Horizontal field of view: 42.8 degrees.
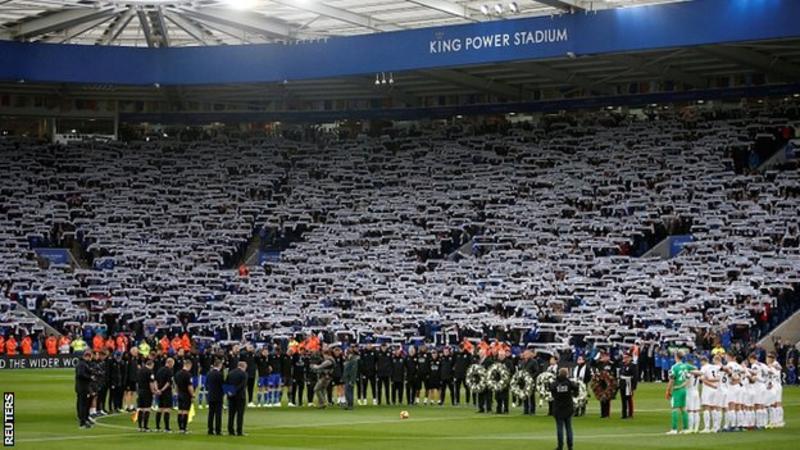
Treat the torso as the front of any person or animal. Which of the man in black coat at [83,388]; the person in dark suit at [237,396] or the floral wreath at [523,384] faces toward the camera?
the floral wreath

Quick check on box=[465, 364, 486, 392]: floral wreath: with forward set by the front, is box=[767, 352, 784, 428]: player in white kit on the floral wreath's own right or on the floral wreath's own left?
on the floral wreath's own left

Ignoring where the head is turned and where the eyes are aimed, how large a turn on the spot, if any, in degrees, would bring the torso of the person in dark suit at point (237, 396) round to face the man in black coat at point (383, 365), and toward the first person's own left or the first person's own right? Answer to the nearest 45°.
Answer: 0° — they already face them

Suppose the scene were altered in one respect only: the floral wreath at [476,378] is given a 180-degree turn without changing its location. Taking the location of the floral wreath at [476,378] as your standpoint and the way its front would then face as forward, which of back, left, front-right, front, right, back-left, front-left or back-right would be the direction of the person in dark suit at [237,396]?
back-left

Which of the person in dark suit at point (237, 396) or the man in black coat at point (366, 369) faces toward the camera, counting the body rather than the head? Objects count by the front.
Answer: the man in black coat

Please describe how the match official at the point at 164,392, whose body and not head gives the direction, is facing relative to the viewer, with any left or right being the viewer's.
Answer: facing away from the viewer and to the right of the viewer

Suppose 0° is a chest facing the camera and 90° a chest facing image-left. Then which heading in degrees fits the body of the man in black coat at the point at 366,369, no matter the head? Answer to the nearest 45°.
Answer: approximately 0°

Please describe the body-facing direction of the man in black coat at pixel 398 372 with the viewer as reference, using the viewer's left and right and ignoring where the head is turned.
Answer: facing the viewer

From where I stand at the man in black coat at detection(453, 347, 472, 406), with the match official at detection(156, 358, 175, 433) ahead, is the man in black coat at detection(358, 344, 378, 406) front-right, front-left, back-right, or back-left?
front-right

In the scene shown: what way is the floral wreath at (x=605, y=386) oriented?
toward the camera

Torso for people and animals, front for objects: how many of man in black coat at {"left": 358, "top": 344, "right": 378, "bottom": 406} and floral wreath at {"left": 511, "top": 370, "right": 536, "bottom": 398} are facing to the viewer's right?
0
